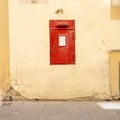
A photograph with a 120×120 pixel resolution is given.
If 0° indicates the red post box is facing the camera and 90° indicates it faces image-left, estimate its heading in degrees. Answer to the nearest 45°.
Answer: approximately 0°
